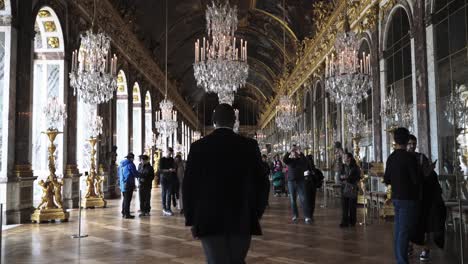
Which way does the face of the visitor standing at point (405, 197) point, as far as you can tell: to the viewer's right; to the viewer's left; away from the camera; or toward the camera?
away from the camera

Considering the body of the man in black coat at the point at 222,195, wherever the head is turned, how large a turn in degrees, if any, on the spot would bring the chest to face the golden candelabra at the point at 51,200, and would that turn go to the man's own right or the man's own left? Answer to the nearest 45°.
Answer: approximately 45° to the man's own left

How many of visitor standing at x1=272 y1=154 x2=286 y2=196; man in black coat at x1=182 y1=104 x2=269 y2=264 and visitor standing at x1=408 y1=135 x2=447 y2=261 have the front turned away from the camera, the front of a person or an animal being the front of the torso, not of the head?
1

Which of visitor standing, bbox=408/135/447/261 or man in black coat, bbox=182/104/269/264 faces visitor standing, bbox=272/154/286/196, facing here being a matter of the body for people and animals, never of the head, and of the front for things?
the man in black coat

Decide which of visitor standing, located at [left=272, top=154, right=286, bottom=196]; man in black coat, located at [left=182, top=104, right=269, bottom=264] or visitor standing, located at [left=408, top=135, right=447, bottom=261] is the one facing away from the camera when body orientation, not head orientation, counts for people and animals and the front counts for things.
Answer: the man in black coat

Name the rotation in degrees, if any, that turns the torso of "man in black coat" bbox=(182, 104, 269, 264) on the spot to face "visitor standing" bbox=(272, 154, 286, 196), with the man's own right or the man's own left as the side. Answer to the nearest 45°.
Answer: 0° — they already face them

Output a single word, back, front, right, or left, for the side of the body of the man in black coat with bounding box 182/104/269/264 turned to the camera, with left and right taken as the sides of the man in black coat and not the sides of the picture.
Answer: back

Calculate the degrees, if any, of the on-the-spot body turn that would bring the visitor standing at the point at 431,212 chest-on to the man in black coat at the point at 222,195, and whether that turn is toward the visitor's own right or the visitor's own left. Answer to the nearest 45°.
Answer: approximately 45° to the visitor's own right
